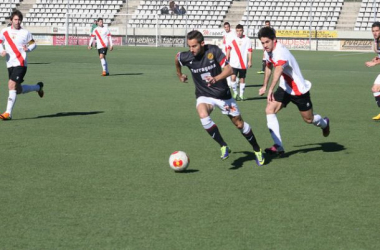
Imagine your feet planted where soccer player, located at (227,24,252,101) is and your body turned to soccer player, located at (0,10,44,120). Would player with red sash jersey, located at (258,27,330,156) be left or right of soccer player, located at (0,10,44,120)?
left

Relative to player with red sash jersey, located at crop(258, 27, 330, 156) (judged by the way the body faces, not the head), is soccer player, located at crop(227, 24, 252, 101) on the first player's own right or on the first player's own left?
on the first player's own right

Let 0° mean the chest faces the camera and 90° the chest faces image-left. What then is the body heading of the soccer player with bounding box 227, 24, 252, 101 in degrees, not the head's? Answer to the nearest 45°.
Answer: approximately 0°

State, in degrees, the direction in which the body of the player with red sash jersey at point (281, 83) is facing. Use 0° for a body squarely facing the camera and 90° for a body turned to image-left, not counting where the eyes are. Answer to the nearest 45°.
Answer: approximately 45°
